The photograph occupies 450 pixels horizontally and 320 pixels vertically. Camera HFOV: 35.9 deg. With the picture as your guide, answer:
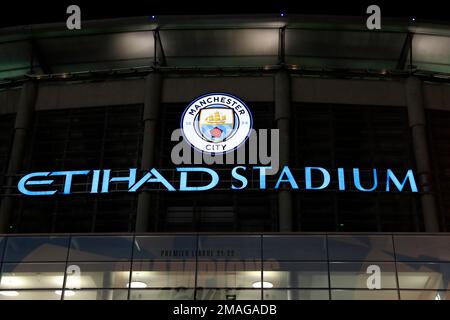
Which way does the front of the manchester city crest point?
toward the camera
